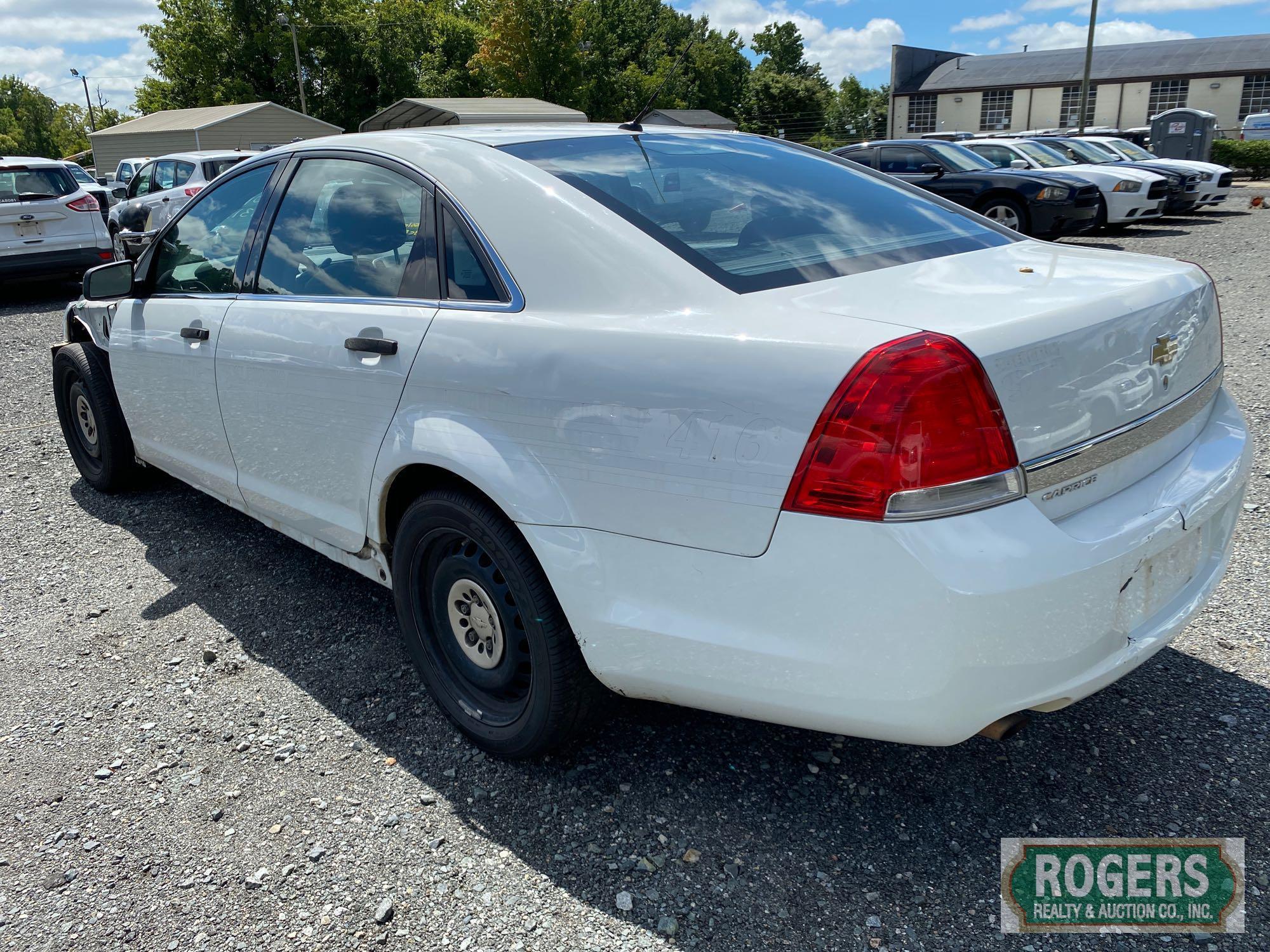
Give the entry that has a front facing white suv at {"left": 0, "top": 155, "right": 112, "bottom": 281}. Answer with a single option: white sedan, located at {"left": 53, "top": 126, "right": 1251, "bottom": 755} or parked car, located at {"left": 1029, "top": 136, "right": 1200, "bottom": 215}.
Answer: the white sedan

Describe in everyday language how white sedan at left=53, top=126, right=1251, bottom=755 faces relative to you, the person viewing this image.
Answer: facing away from the viewer and to the left of the viewer

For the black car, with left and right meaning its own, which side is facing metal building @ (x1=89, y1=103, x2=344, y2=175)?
back

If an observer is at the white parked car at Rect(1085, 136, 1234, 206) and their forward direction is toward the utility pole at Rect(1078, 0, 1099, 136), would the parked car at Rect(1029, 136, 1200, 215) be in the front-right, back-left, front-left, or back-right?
back-left

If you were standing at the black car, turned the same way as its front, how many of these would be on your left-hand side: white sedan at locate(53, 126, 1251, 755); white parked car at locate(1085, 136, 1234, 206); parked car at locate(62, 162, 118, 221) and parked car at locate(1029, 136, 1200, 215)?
2

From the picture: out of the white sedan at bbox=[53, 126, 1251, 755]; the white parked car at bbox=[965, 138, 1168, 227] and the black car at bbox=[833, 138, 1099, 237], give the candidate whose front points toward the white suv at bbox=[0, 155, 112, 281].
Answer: the white sedan

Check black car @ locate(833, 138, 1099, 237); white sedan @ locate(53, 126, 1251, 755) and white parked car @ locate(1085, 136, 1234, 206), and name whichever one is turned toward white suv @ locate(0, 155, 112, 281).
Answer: the white sedan

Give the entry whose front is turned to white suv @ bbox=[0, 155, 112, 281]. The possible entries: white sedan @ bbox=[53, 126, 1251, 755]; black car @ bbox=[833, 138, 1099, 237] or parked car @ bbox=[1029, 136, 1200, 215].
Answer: the white sedan

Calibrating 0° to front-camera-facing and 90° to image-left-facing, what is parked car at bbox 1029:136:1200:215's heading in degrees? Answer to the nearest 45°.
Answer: approximately 315°

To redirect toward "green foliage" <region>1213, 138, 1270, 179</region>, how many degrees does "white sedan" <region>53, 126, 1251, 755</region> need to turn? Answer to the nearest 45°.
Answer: approximately 90° to its right
